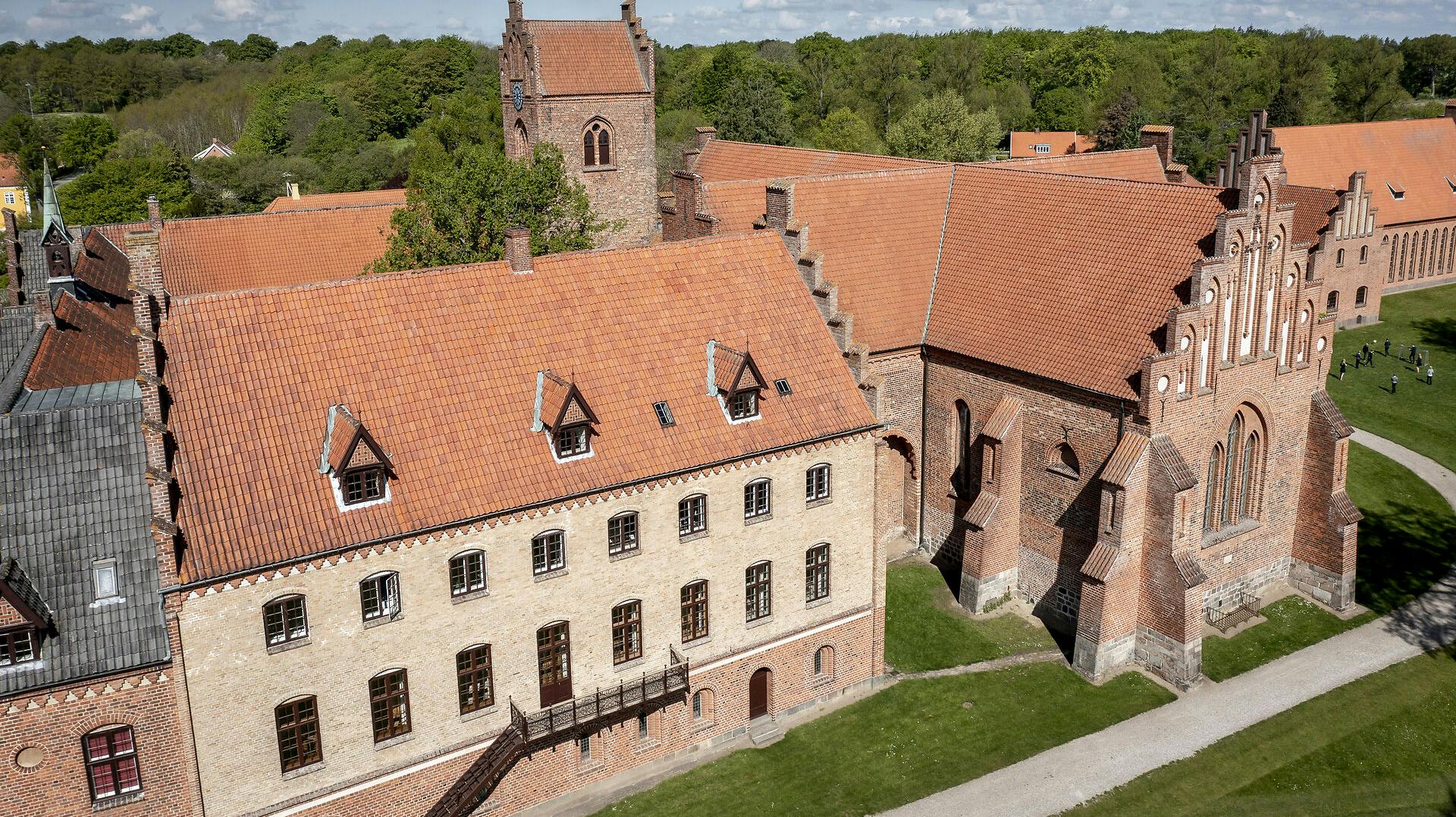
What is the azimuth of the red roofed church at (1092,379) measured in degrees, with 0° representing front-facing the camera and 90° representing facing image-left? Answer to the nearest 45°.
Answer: approximately 315°

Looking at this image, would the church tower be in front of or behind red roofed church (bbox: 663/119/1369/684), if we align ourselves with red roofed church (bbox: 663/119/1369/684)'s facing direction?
behind

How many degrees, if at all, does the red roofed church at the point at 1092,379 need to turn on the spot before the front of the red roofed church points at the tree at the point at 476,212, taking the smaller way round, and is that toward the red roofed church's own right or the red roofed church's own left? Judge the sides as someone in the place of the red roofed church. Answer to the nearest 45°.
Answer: approximately 135° to the red roofed church's own right
